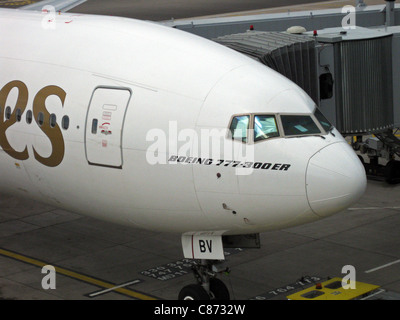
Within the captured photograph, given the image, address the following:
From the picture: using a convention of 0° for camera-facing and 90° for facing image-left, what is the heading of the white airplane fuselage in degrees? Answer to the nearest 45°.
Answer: approximately 315°

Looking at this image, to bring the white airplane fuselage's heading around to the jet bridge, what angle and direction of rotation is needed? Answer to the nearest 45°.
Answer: approximately 90° to its left
